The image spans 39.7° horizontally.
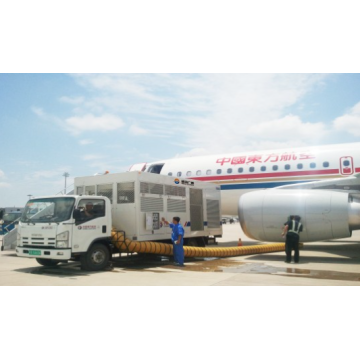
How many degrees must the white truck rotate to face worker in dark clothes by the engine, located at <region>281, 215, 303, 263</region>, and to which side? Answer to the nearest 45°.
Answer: approximately 135° to its left

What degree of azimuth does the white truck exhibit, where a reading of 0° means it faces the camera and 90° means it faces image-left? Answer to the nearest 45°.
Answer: approximately 45°

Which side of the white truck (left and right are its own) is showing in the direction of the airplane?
back
